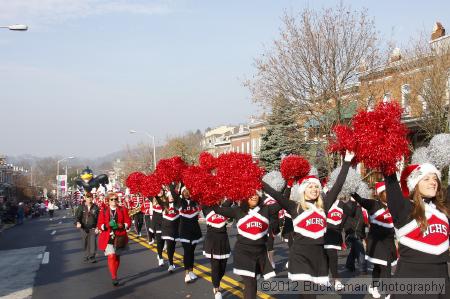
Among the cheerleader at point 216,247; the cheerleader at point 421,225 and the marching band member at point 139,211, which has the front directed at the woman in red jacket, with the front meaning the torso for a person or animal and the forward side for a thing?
the marching band member at point 139,211

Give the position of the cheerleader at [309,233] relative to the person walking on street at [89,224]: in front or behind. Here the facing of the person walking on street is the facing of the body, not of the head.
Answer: in front

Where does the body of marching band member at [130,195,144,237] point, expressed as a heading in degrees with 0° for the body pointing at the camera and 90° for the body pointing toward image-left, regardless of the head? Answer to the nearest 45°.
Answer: approximately 0°
